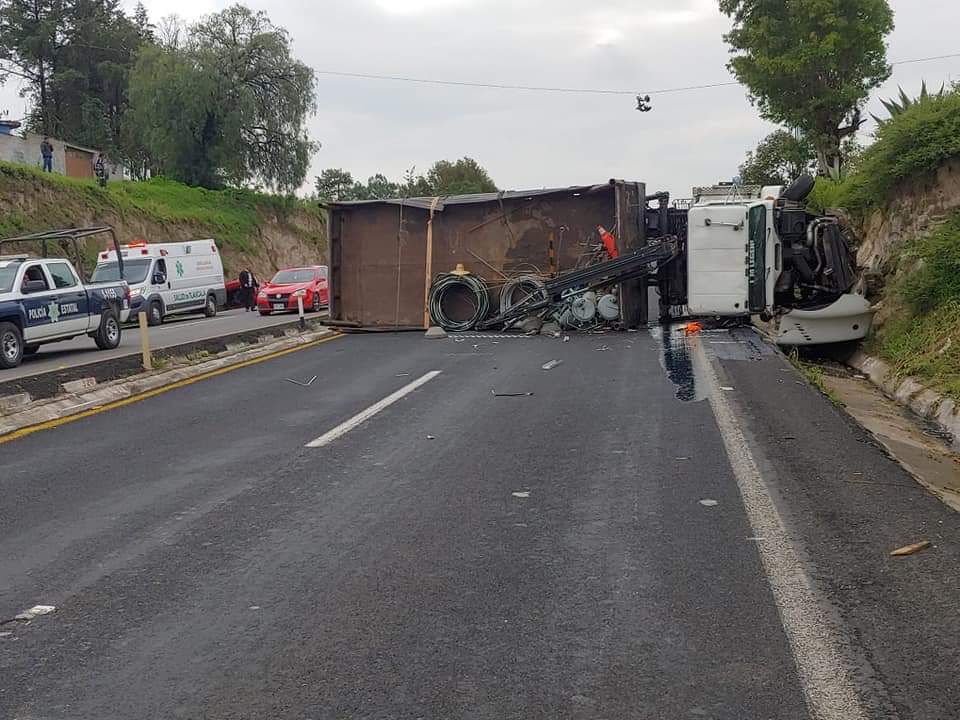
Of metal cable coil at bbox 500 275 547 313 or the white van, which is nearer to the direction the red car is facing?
the white van

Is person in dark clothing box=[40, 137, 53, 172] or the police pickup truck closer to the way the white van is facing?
the police pickup truck

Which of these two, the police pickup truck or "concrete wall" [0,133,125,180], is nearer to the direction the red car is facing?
the police pickup truck

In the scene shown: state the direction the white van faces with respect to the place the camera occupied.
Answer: facing the viewer and to the left of the viewer

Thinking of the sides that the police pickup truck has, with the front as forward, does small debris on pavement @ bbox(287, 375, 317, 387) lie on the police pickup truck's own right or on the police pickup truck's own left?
on the police pickup truck's own left

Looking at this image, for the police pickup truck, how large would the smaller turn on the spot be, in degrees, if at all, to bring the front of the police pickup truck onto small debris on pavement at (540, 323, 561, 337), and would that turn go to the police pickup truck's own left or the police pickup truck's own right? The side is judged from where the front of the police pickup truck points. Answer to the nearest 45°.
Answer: approximately 135° to the police pickup truck's own left

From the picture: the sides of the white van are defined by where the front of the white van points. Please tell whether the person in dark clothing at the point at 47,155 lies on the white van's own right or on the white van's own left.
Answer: on the white van's own right

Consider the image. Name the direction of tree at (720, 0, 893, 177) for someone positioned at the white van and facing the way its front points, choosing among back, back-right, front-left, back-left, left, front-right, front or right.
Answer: back-left

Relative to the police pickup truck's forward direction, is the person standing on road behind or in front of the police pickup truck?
behind

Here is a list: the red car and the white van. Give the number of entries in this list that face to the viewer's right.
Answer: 0

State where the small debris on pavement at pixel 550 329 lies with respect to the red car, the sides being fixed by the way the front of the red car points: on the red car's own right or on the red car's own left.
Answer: on the red car's own left

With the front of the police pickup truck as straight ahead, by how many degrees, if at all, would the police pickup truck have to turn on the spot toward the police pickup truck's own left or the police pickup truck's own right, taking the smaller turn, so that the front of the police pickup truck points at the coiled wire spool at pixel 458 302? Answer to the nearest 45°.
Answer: approximately 135° to the police pickup truck's own left

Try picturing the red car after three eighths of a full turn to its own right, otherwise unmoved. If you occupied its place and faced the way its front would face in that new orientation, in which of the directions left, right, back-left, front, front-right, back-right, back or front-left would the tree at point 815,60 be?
right

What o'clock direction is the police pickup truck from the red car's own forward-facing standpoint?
The police pickup truck is roughly at 11 o'clock from the red car.

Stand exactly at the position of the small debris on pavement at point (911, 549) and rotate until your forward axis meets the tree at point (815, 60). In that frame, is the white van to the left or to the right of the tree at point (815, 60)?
left

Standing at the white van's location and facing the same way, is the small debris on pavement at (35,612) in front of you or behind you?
in front

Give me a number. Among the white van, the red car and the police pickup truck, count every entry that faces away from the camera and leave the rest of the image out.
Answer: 0

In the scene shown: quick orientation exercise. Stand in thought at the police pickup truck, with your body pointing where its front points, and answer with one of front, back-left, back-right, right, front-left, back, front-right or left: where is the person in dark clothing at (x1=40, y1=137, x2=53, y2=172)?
back-right
